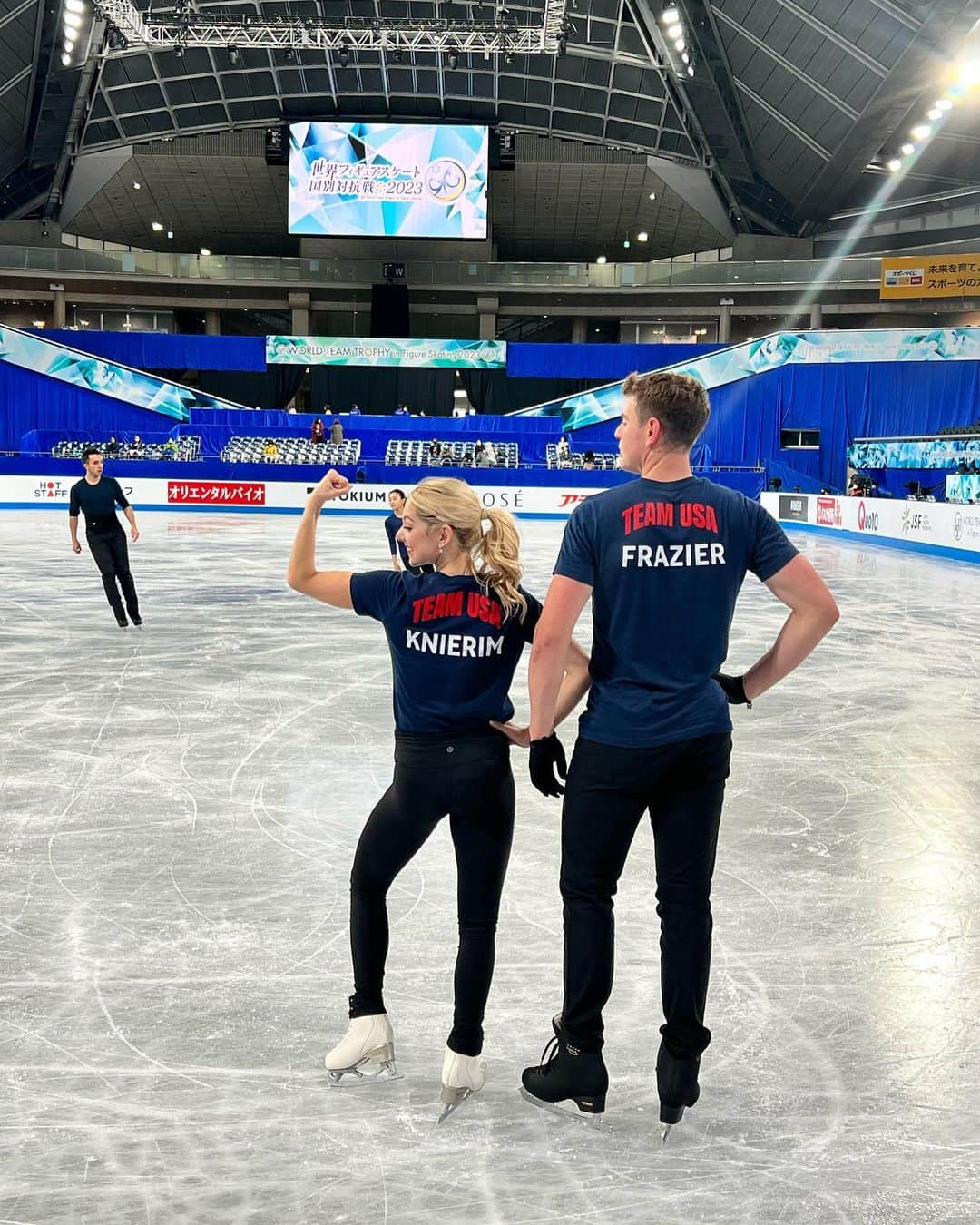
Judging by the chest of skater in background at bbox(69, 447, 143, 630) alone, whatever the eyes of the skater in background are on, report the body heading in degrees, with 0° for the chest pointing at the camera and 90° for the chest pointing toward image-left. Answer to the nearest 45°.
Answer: approximately 0°

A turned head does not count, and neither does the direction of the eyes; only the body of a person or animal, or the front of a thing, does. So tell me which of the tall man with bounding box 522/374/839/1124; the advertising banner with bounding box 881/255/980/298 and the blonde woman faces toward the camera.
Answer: the advertising banner

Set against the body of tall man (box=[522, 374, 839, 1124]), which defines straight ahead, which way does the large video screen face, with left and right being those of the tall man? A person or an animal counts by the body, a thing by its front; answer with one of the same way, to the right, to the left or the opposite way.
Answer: the opposite way

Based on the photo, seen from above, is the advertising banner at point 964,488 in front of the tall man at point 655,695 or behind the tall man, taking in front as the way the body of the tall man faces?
in front

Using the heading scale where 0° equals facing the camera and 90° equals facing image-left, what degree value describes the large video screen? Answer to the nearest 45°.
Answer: approximately 0°

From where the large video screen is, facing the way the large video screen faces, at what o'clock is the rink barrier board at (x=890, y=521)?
The rink barrier board is roughly at 11 o'clock from the large video screen.

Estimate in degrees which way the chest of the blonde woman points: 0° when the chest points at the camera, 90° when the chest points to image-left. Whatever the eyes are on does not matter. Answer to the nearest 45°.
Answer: approximately 180°

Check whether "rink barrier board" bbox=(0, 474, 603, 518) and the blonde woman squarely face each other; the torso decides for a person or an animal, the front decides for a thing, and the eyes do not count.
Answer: yes

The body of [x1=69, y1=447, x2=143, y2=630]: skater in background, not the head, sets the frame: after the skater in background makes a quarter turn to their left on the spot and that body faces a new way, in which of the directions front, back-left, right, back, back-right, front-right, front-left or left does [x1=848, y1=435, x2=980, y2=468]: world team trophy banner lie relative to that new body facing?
front-left

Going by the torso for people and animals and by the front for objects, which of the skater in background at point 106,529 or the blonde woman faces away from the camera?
the blonde woman

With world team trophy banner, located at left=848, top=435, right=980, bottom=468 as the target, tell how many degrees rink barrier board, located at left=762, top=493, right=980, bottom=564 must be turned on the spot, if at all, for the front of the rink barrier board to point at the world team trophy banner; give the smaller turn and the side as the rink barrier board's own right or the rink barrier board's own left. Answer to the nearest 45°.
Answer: approximately 135° to the rink barrier board's own right

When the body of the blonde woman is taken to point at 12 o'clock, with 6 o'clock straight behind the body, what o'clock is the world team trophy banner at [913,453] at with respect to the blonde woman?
The world team trophy banner is roughly at 1 o'clock from the blonde woman.
